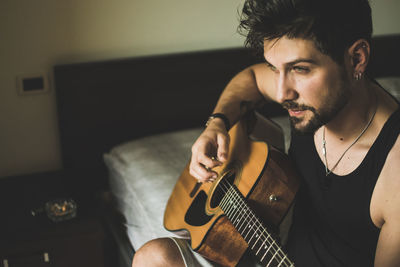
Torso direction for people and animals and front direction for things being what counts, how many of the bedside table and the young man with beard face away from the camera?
0

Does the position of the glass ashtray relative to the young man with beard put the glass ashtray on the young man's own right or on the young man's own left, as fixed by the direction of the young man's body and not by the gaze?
on the young man's own right

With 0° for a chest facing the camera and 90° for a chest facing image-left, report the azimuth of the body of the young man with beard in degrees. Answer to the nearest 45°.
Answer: approximately 45°

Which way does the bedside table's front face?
toward the camera

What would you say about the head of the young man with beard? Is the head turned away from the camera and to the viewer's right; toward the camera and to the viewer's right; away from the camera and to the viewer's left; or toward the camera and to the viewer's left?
toward the camera and to the viewer's left

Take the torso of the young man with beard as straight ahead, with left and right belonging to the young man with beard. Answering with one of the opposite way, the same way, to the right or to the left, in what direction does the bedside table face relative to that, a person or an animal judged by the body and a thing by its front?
to the left
